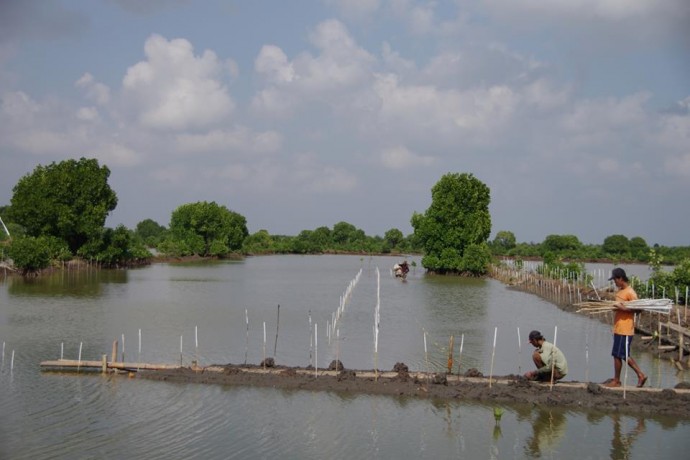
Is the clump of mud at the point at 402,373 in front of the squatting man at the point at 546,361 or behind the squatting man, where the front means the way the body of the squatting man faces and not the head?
in front

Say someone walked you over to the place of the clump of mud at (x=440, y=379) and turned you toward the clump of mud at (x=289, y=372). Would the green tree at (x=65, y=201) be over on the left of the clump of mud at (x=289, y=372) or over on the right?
right

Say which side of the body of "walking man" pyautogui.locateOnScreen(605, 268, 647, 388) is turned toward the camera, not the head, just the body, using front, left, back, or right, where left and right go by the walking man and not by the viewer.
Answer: left

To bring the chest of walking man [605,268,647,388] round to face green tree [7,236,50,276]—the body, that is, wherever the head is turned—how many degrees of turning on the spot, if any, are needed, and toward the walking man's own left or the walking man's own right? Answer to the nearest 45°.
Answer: approximately 45° to the walking man's own right

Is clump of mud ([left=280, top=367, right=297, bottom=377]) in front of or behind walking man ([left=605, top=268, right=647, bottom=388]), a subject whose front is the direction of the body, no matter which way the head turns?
in front

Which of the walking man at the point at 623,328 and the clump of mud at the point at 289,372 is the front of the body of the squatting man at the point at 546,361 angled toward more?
the clump of mud

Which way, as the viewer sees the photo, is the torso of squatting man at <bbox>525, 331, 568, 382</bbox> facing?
to the viewer's left

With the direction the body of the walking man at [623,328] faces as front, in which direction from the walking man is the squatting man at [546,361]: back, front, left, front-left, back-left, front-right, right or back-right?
front

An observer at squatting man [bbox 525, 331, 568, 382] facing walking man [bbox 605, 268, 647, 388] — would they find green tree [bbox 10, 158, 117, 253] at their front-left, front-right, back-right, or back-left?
back-left

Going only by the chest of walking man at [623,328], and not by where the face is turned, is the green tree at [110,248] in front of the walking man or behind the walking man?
in front

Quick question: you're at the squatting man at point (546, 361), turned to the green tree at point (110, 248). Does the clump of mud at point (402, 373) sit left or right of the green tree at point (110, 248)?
left

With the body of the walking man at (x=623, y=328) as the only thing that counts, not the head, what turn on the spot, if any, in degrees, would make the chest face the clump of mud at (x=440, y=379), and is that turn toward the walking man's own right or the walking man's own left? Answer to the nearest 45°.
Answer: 0° — they already face it

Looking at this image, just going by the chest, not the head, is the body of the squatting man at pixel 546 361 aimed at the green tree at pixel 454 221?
no
